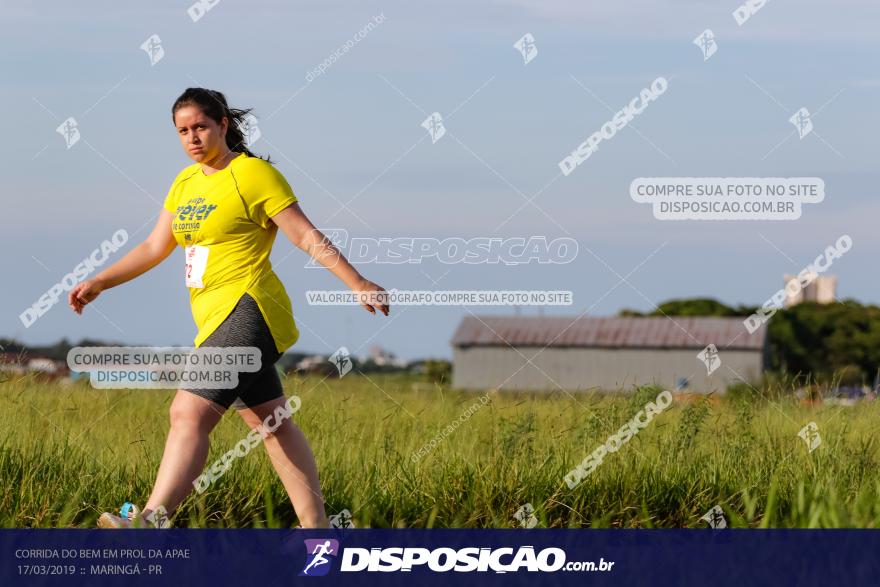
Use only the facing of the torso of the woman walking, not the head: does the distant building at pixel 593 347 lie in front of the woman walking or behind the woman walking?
behind

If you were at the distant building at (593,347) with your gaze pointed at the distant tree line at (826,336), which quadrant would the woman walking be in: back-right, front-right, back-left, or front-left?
back-right

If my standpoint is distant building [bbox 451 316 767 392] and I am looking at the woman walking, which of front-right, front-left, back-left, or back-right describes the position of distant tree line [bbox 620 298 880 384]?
back-left
